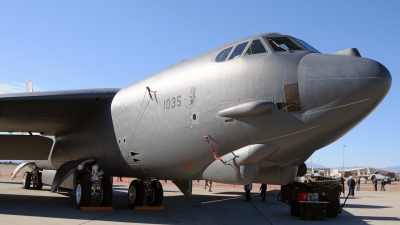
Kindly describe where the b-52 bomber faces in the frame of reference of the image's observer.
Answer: facing the viewer and to the right of the viewer
